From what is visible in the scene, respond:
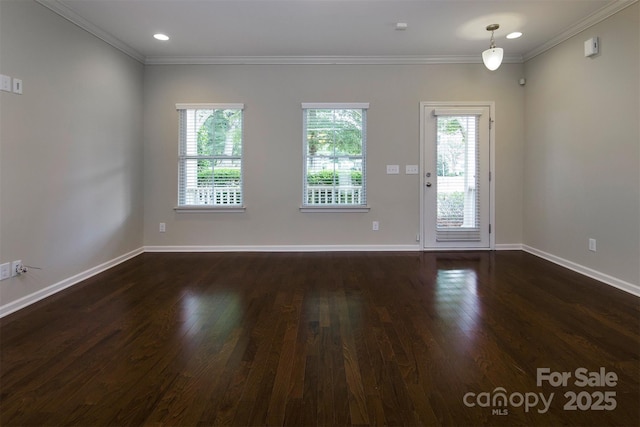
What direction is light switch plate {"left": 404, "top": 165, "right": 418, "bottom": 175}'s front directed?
toward the camera

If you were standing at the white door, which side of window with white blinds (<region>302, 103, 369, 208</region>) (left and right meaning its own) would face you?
left

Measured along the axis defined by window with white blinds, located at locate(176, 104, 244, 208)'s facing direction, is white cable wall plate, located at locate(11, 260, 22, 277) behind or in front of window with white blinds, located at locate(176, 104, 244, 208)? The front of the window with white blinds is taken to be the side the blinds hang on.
in front

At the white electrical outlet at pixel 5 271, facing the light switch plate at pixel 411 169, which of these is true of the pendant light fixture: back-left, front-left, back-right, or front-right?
front-right

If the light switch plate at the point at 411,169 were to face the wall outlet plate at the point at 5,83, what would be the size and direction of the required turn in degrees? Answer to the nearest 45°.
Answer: approximately 45° to its right

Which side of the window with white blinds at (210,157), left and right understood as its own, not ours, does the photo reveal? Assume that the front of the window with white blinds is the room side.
front

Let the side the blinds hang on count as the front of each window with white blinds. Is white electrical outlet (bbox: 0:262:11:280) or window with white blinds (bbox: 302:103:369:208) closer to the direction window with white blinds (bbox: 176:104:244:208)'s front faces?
the white electrical outlet

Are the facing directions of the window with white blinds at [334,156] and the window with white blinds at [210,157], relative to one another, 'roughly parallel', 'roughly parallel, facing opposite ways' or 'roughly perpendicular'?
roughly parallel

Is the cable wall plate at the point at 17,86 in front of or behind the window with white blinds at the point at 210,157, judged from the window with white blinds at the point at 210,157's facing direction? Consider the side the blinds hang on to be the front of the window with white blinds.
in front
